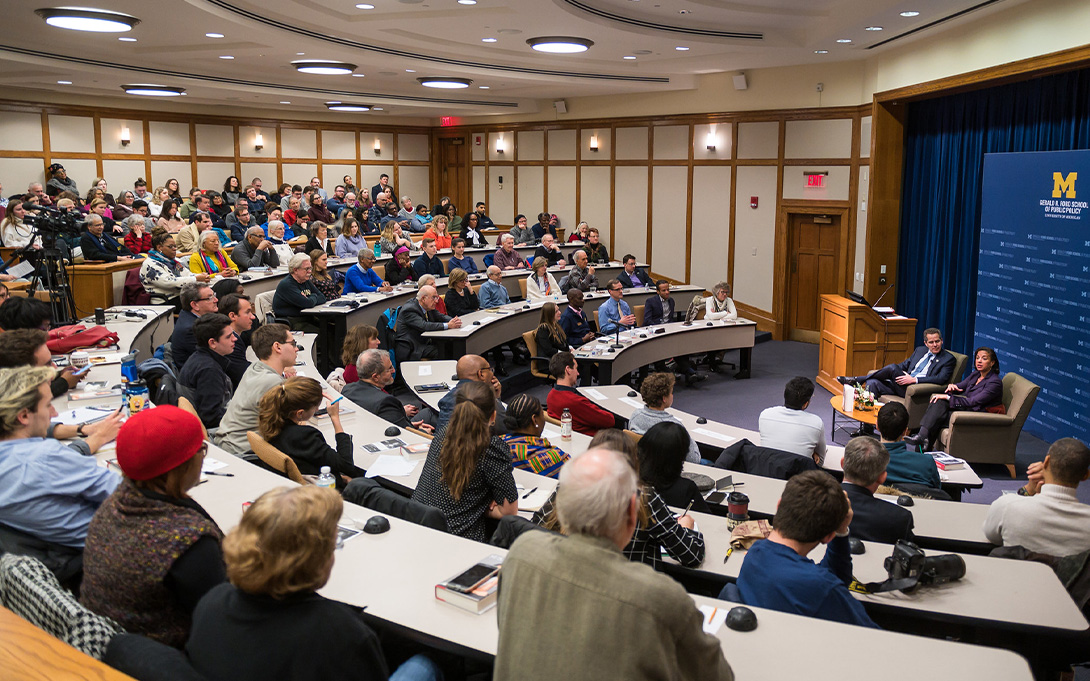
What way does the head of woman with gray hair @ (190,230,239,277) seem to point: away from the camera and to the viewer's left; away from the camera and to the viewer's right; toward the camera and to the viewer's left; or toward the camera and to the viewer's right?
toward the camera and to the viewer's right

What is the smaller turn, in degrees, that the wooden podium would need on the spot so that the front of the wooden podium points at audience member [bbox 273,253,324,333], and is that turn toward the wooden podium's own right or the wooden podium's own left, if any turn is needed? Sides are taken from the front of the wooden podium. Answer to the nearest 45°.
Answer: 0° — it already faces them

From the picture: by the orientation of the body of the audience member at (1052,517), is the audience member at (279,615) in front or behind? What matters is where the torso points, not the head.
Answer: behind

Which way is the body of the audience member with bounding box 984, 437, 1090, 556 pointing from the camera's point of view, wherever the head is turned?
away from the camera

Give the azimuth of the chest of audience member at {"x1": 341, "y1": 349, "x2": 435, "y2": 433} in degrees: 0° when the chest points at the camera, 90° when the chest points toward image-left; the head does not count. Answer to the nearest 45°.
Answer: approximately 270°

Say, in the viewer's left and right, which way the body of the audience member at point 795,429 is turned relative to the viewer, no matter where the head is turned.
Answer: facing away from the viewer and to the right of the viewer

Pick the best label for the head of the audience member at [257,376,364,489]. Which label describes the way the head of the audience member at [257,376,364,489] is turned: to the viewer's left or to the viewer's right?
to the viewer's right

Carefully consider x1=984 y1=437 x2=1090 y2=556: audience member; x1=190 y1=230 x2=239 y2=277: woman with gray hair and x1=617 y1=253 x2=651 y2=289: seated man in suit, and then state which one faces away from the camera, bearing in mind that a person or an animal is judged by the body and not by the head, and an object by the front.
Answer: the audience member

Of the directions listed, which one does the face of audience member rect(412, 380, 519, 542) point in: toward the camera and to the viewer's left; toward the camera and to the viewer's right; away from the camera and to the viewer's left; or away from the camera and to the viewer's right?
away from the camera and to the viewer's right

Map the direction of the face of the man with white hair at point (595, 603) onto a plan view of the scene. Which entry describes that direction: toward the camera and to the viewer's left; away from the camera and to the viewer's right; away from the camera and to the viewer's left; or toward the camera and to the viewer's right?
away from the camera and to the viewer's right

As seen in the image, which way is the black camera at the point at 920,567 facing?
to the viewer's right

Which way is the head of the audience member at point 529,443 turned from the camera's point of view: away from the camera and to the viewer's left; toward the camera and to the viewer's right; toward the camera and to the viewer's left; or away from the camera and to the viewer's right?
away from the camera and to the viewer's right

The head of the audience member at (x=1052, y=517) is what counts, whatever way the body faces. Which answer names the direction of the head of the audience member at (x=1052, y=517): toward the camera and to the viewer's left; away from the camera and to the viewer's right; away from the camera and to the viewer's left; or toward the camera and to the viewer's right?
away from the camera and to the viewer's left

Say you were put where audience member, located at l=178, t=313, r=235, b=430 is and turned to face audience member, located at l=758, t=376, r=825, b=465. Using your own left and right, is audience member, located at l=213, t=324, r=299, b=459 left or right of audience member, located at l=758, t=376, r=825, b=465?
right

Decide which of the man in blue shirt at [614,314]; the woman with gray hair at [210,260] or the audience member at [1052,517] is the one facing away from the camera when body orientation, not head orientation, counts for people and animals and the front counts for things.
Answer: the audience member
